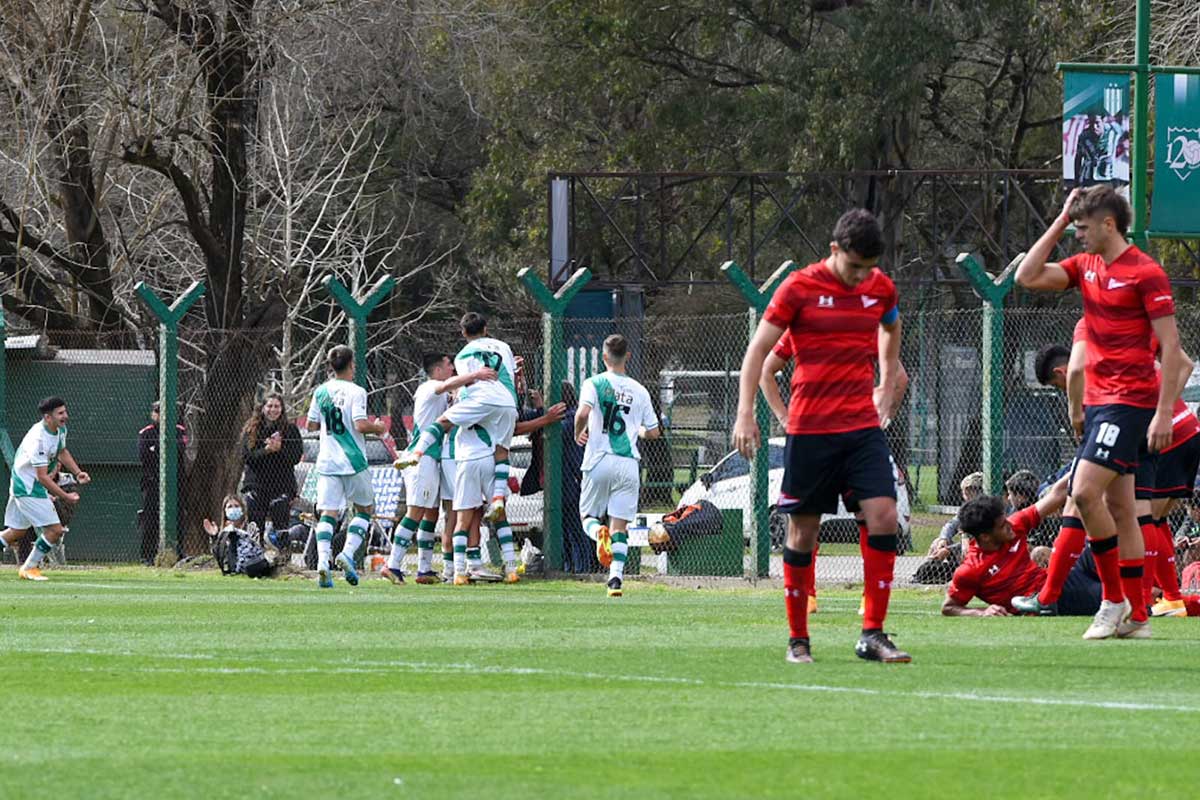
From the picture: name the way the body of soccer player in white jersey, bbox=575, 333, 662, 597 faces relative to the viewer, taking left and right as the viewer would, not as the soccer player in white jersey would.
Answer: facing away from the viewer

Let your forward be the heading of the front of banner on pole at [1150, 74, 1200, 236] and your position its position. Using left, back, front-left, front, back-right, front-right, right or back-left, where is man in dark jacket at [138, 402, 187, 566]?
right

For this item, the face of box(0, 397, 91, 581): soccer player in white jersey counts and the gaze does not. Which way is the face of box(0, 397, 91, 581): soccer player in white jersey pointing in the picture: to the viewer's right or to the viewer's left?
to the viewer's right

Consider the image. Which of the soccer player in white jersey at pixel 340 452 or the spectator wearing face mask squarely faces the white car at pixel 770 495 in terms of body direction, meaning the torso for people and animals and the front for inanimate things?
the soccer player in white jersey

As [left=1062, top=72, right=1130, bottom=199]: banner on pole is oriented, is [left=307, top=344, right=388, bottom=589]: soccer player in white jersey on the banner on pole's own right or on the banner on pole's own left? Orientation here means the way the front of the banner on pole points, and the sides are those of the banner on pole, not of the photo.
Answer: on the banner on pole's own right

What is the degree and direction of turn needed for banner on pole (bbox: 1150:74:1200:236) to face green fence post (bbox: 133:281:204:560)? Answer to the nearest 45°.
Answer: approximately 90° to its right

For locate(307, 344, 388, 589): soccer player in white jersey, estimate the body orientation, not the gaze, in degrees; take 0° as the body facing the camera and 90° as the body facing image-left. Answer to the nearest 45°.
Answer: approximately 225°

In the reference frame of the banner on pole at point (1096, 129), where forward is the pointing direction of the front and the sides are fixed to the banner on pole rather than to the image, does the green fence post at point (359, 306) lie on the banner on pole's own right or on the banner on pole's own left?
on the banner on pole's own right

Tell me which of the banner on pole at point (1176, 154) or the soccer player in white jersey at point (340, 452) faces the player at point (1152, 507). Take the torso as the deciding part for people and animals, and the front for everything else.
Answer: the banner on pole

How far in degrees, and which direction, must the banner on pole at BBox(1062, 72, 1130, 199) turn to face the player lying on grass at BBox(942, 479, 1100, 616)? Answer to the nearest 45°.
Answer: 0° — it already faces them

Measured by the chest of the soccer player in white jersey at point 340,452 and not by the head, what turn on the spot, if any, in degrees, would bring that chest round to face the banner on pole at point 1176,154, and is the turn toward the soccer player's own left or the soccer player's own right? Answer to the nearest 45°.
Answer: approximately 45° to the soccer player's own right

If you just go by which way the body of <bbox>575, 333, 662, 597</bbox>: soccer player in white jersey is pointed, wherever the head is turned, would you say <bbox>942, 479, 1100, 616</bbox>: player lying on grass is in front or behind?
behind

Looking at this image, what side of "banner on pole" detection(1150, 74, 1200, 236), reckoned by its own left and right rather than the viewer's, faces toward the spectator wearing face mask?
right

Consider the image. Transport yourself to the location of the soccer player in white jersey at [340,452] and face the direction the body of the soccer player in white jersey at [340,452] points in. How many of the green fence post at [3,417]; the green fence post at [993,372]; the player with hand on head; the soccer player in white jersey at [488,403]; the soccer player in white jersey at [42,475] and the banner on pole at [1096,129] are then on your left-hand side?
2

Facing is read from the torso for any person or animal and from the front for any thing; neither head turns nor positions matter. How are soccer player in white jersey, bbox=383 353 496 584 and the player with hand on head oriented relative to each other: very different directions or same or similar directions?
very different directions
